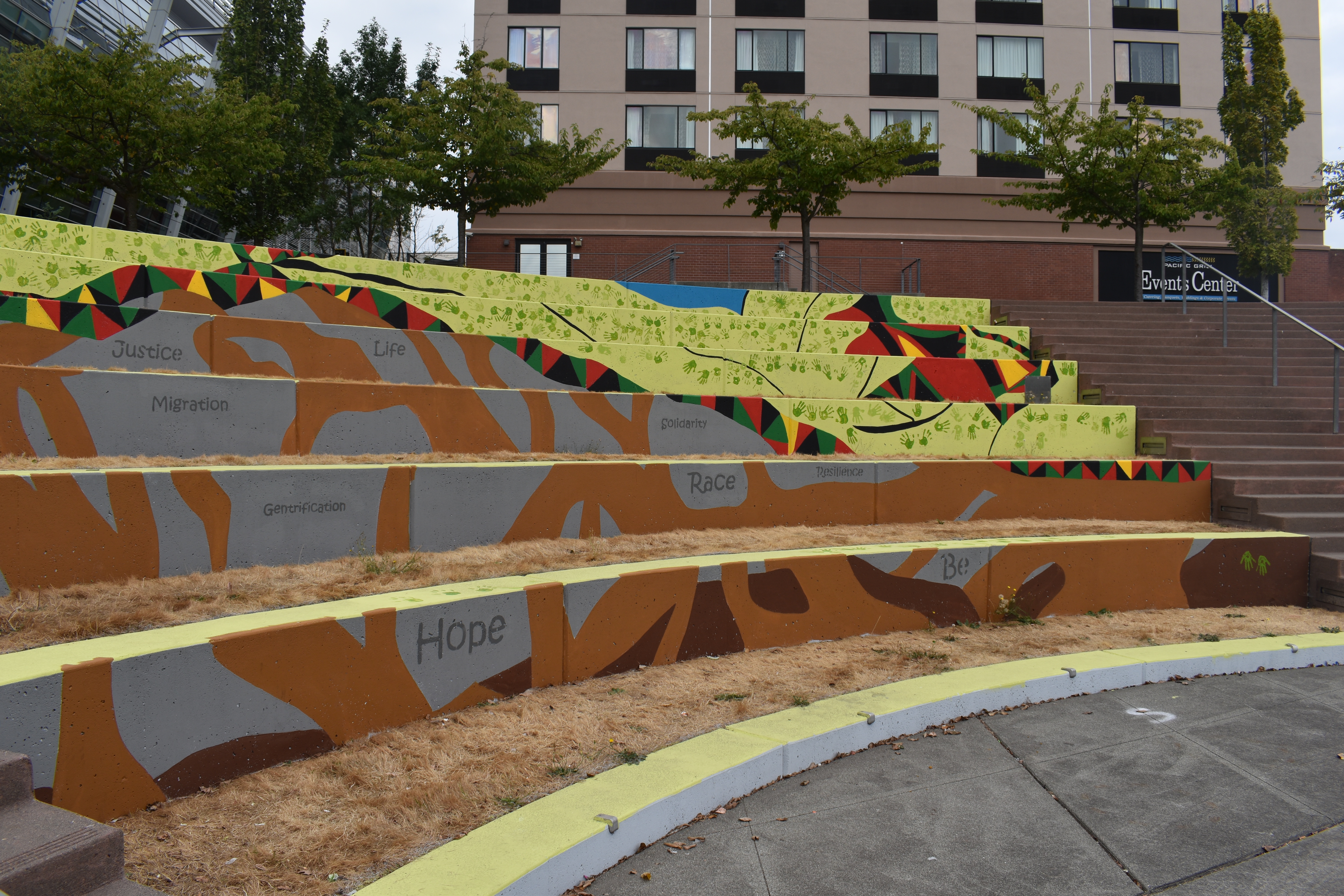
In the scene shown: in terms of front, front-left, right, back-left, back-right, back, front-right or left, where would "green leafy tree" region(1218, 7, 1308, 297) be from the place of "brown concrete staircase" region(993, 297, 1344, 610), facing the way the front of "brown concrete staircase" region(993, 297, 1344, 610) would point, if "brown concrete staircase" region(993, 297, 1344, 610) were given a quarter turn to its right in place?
right

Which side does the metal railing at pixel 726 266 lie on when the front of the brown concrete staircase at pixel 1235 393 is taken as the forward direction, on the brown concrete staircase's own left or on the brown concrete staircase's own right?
on the brown concrete staircase's own right

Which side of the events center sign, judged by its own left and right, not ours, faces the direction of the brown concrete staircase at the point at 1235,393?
front

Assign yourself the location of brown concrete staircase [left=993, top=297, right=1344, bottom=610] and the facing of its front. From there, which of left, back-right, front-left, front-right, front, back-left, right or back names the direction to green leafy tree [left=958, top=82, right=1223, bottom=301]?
back

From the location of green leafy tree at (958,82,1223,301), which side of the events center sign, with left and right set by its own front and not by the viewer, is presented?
front

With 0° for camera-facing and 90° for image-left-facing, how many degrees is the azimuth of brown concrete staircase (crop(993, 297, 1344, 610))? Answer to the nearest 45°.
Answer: approximately 0°

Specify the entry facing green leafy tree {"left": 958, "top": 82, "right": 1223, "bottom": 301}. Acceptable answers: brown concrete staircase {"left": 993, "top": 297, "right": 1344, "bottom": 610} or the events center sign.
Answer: the events center sign

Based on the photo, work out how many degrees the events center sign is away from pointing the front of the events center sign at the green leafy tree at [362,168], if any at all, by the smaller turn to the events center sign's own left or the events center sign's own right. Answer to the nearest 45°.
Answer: approximately 45° to the events center sign's own right

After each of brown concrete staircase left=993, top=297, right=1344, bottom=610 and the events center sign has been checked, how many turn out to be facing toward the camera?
2

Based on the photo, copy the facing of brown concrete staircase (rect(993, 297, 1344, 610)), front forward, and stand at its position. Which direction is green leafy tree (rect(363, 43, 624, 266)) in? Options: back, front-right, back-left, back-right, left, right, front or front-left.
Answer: right

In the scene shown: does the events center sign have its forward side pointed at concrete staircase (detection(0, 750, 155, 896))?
yes
